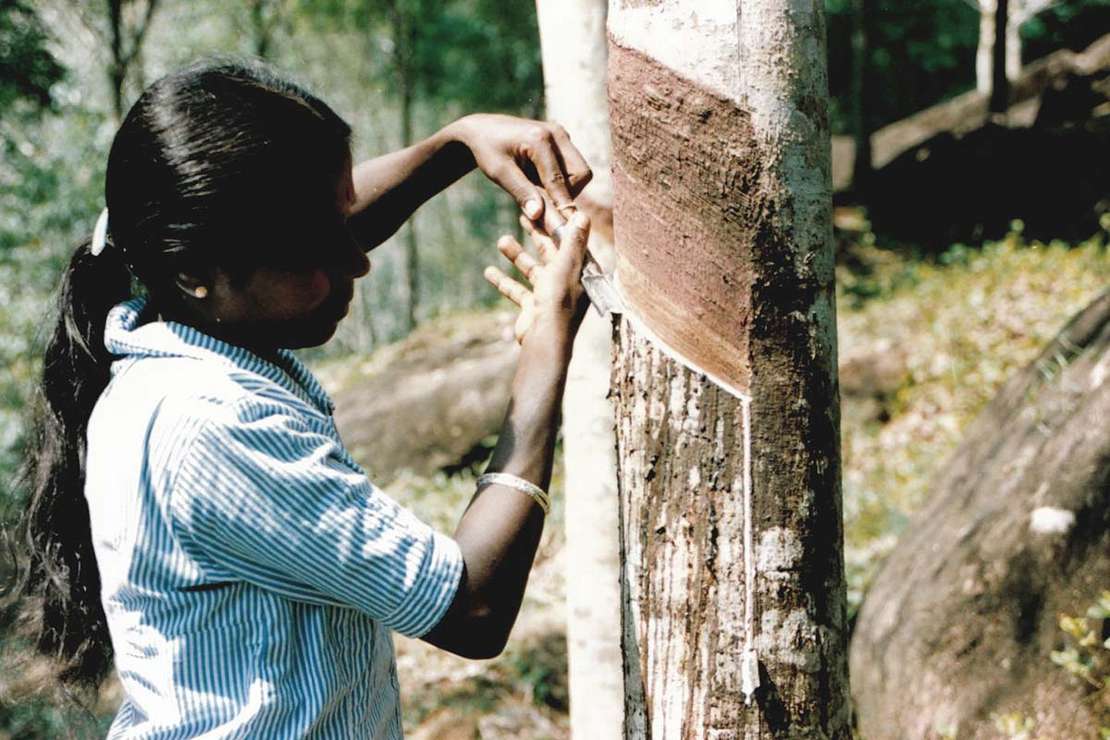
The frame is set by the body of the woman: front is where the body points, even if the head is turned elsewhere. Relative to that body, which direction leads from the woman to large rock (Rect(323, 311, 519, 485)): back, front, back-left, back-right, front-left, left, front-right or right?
left

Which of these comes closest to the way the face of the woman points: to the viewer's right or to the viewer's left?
to the viewer's right

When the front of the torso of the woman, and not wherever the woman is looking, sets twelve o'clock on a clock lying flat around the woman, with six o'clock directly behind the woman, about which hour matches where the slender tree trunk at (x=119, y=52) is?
The slender tree trunk is roughly at 9 o'clock from the woman.

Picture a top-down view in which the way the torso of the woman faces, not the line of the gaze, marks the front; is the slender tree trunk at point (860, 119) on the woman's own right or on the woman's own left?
on the woman's own left

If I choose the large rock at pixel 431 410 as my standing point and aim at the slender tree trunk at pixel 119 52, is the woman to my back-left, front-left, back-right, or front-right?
back-left

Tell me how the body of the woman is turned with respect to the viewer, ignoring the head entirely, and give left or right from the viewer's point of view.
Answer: facing to the right of the viewer

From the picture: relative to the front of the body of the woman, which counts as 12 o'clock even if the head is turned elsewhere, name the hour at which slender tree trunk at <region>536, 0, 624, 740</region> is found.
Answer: The slender tree trunk is roughly at 10 o'clock from the woman.

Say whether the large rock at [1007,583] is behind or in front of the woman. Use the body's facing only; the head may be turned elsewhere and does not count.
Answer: in front
